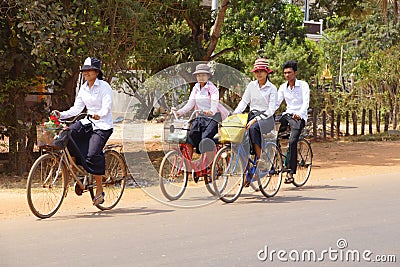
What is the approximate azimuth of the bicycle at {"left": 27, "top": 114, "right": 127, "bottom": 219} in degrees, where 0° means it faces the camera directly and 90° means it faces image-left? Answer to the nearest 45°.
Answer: approximately 45°

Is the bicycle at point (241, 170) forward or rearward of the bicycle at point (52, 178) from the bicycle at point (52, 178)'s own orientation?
rearward

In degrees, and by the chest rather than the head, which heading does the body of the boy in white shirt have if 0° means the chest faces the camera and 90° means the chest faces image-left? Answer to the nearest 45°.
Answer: approximately 45°

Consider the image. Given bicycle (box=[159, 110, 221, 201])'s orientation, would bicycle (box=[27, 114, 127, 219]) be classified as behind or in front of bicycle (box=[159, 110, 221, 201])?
in front

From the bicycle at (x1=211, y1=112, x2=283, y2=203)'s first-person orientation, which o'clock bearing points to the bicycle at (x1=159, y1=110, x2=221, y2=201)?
the bicycle at (x1=159, y1=110, x2=221, y2=201) is roughly at 1 o'clock from the bicycle at (x1=211, y1=112, x2=283, y2=203).

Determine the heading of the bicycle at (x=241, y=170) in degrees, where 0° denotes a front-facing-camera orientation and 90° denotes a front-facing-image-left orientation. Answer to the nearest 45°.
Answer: approximately 45°

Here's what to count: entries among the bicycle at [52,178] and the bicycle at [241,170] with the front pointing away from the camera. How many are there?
0

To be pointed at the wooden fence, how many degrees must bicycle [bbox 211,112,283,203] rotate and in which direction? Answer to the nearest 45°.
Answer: approximately 135° to its right

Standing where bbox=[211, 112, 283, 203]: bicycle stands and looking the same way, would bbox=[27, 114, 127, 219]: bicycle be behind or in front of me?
in front

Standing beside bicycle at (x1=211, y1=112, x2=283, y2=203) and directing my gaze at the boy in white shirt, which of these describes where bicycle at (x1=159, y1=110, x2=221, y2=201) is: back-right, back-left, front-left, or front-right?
back-left

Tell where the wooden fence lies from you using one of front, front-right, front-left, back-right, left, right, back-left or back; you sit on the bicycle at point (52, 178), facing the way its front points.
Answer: back

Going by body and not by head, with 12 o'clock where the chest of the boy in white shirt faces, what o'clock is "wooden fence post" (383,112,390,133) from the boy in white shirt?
The wooden fence post is roughly at 5 o'clock from the boy in white shirt.
